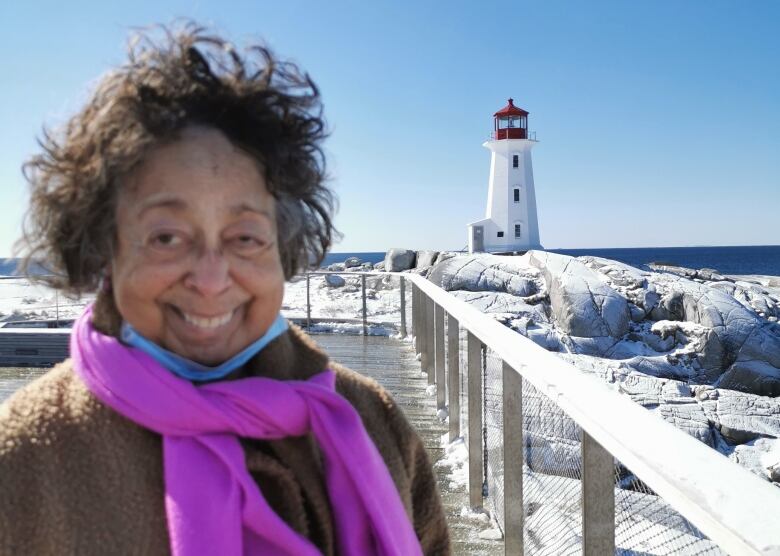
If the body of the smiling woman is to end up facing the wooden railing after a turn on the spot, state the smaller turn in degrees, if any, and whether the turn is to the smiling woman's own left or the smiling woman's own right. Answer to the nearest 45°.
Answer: approximately 90° to the smiling woman's own left

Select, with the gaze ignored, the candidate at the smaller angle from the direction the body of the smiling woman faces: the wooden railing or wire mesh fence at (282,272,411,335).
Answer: the wooden railing

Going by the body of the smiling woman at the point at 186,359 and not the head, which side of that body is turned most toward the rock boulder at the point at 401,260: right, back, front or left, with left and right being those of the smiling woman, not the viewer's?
back

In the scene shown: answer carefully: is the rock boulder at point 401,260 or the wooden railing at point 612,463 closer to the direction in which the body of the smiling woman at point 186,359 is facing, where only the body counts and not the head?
the wooden railing

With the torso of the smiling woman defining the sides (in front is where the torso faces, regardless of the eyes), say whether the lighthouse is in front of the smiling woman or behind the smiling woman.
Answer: behind

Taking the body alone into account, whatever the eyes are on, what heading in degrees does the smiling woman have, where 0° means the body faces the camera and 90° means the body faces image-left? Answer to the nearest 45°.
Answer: approximately 0°
